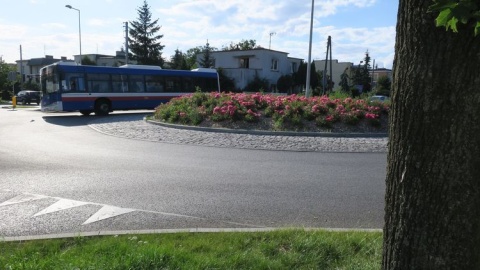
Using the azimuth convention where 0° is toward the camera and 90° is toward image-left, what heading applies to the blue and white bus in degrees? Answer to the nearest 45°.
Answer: approximately 45°

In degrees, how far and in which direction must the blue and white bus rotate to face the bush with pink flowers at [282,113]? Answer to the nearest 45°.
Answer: approximately 90° to its left

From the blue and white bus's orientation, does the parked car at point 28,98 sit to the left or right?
on its right
